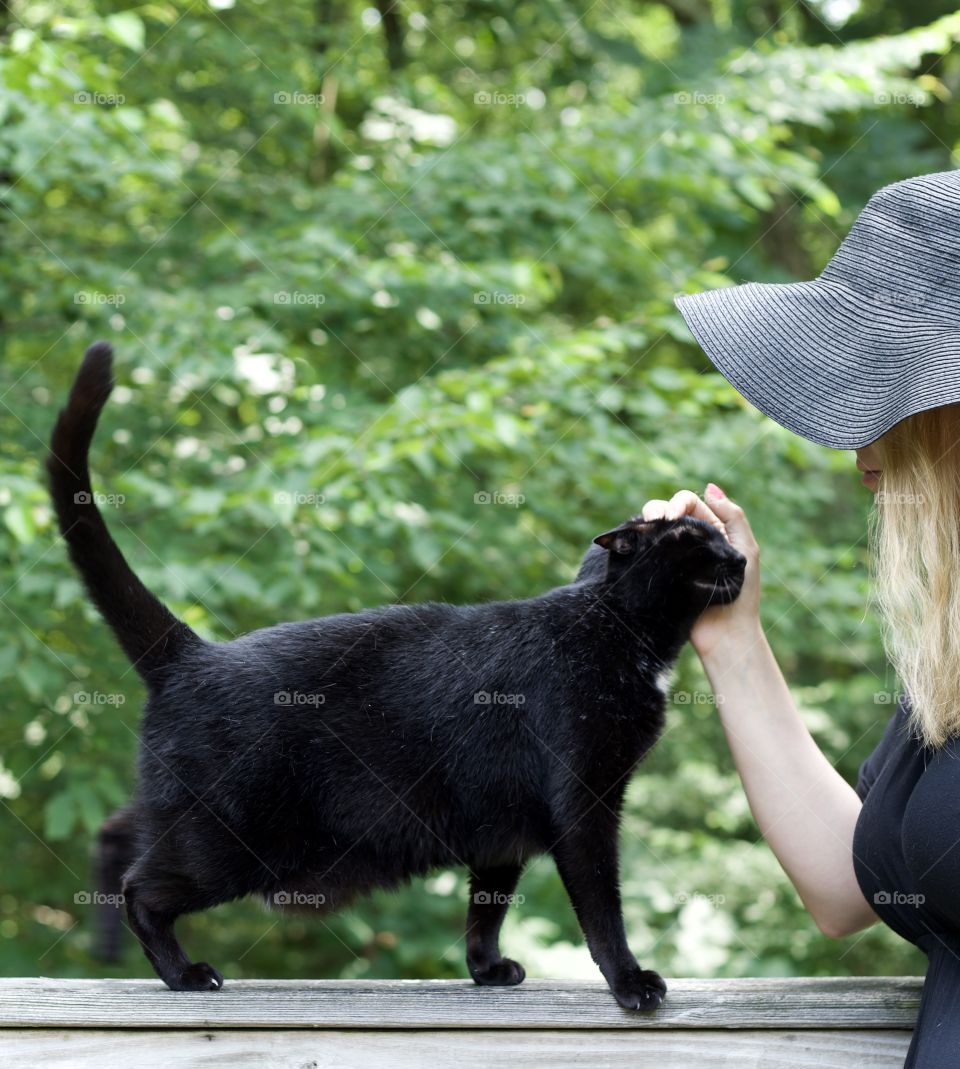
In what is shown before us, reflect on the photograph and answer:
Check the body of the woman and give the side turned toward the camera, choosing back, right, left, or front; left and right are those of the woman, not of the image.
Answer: left

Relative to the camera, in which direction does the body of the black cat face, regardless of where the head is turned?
to the viewer's right

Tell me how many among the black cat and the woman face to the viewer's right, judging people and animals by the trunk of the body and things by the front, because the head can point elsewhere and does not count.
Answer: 1

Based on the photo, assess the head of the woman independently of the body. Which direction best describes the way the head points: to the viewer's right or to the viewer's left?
to the viewer's left
